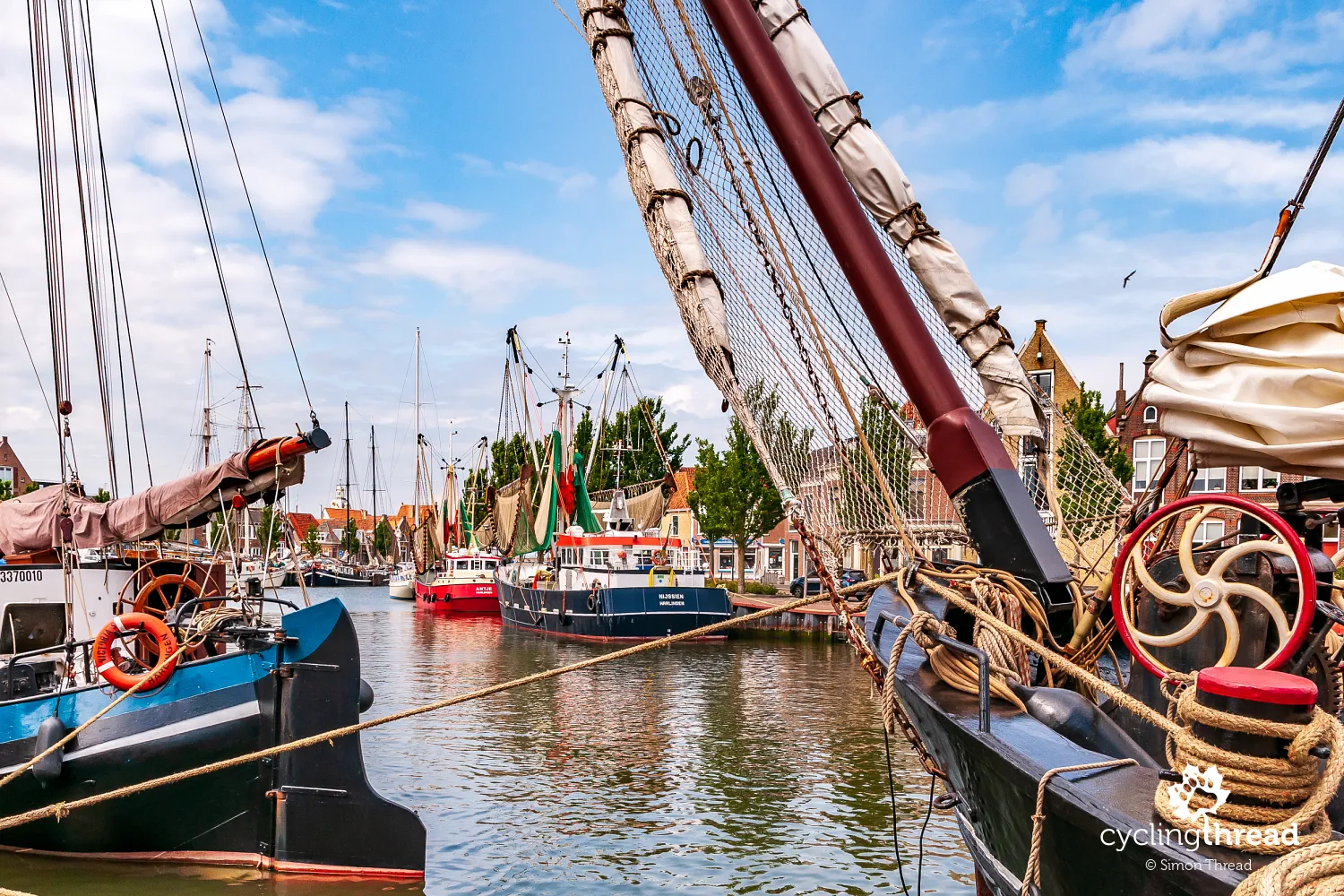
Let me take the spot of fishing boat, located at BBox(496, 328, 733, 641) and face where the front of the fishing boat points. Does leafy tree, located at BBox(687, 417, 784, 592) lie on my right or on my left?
on my right

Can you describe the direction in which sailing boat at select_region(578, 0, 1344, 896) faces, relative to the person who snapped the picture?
facing away from the viewer and to the left of the viewer

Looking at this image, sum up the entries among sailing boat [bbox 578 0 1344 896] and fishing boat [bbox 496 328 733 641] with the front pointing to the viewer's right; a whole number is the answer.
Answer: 0

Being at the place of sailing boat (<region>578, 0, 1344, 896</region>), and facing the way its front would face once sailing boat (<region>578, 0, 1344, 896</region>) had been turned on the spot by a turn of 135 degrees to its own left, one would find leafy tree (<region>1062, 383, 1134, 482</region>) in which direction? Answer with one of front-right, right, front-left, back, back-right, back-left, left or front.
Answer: back

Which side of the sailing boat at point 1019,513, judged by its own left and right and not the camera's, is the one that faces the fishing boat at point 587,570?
front

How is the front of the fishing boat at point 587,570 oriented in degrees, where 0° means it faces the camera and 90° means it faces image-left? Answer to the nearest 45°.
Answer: approximately 135°

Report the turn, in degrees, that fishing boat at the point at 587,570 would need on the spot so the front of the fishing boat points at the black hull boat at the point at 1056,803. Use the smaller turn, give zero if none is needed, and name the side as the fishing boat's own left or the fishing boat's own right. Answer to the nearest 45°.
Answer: approximately 135° to the fishing boat's own left

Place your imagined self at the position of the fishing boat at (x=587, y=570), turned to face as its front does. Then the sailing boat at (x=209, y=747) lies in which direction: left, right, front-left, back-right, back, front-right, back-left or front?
back-left
